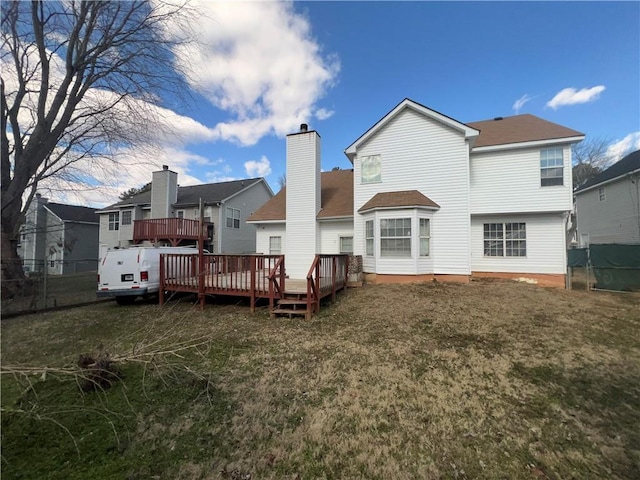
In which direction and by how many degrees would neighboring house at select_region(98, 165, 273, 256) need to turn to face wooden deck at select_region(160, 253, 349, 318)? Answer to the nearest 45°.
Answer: approximately 135° to its right

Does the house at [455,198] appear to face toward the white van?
no

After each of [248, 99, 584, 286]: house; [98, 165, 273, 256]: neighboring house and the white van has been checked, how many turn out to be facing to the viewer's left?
0

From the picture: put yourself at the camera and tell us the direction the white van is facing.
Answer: facing away from the viewer and to the right of the viewer

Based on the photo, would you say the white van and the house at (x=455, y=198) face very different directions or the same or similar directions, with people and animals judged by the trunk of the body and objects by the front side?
same or similar directions

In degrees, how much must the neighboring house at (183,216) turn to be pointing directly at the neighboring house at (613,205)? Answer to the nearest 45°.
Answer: approximately 90° to its right

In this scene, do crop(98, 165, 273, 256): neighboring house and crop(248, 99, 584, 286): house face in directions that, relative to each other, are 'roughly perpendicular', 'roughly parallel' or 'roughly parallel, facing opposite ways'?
roughly parallel

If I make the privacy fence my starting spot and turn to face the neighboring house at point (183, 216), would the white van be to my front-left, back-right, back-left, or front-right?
front-left

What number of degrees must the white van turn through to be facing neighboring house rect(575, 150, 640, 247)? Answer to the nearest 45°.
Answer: approximately 45° to its right

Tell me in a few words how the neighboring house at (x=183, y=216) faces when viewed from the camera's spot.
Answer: facing away from the viewer and to the right of the viewer

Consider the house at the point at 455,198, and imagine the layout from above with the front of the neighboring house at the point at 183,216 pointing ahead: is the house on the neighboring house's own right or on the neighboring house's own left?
on the neighboring house's own right

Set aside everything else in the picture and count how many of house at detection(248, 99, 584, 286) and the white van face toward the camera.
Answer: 0

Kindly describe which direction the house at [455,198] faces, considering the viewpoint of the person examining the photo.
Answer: facing away from the viewer

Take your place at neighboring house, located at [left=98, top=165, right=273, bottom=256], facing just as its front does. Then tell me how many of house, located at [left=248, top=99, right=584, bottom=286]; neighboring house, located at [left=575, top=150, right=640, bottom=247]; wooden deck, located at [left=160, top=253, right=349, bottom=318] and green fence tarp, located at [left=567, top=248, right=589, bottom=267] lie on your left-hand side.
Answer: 0

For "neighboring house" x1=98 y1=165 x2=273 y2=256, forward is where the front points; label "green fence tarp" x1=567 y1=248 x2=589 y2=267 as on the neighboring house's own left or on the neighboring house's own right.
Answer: on the neighboring house's own right

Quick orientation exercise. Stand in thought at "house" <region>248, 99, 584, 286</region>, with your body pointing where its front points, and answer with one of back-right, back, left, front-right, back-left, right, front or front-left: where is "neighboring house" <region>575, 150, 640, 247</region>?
front-right
